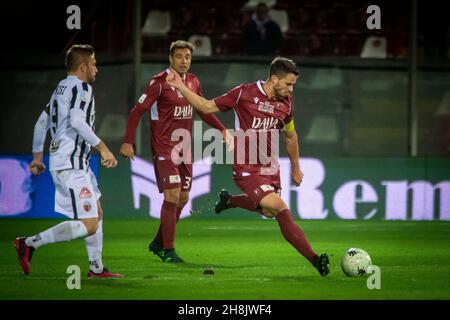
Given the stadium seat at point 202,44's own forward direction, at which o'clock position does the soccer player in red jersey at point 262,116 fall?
The soccer player in red jersey is roughly at 12 o'clock from the stadium seat.

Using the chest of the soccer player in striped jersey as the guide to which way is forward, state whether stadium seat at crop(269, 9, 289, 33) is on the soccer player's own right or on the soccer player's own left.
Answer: on the soccer player's own left

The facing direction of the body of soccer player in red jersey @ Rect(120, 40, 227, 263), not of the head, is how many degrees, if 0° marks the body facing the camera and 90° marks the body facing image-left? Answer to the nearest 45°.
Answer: approximately 315°

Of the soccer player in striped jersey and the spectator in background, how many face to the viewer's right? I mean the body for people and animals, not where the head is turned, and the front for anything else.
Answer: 1

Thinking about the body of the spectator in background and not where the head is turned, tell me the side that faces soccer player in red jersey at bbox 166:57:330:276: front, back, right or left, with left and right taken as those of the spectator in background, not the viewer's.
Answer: front

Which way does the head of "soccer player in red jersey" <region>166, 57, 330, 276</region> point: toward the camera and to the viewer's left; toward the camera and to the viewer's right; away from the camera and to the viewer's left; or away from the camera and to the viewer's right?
toward the camera and to the viewer's right

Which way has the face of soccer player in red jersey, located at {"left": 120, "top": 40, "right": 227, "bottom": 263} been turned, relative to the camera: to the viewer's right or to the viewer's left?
to the viewer's right

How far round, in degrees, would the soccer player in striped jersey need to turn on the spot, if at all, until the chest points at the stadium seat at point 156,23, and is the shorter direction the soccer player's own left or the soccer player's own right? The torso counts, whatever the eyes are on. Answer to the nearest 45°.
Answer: approximately 90° to the soccer player's own left

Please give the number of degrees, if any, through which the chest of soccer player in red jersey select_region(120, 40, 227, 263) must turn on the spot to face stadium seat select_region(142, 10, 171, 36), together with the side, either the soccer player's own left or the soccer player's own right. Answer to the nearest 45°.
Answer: approximately 135° to the soccer player's own left

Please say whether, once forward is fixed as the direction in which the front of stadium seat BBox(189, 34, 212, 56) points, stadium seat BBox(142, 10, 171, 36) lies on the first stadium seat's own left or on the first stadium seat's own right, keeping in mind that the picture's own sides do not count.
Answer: on the first stadium seat's own right

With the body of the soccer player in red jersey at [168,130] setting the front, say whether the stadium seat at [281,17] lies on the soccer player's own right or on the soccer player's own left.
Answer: on the soccer player's own left

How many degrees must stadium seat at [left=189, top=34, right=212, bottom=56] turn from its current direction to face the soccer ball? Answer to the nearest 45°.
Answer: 0° — it already faces it

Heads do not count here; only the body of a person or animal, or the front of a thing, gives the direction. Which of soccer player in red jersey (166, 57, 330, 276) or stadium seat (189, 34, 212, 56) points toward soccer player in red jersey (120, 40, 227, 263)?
the stadium seat
